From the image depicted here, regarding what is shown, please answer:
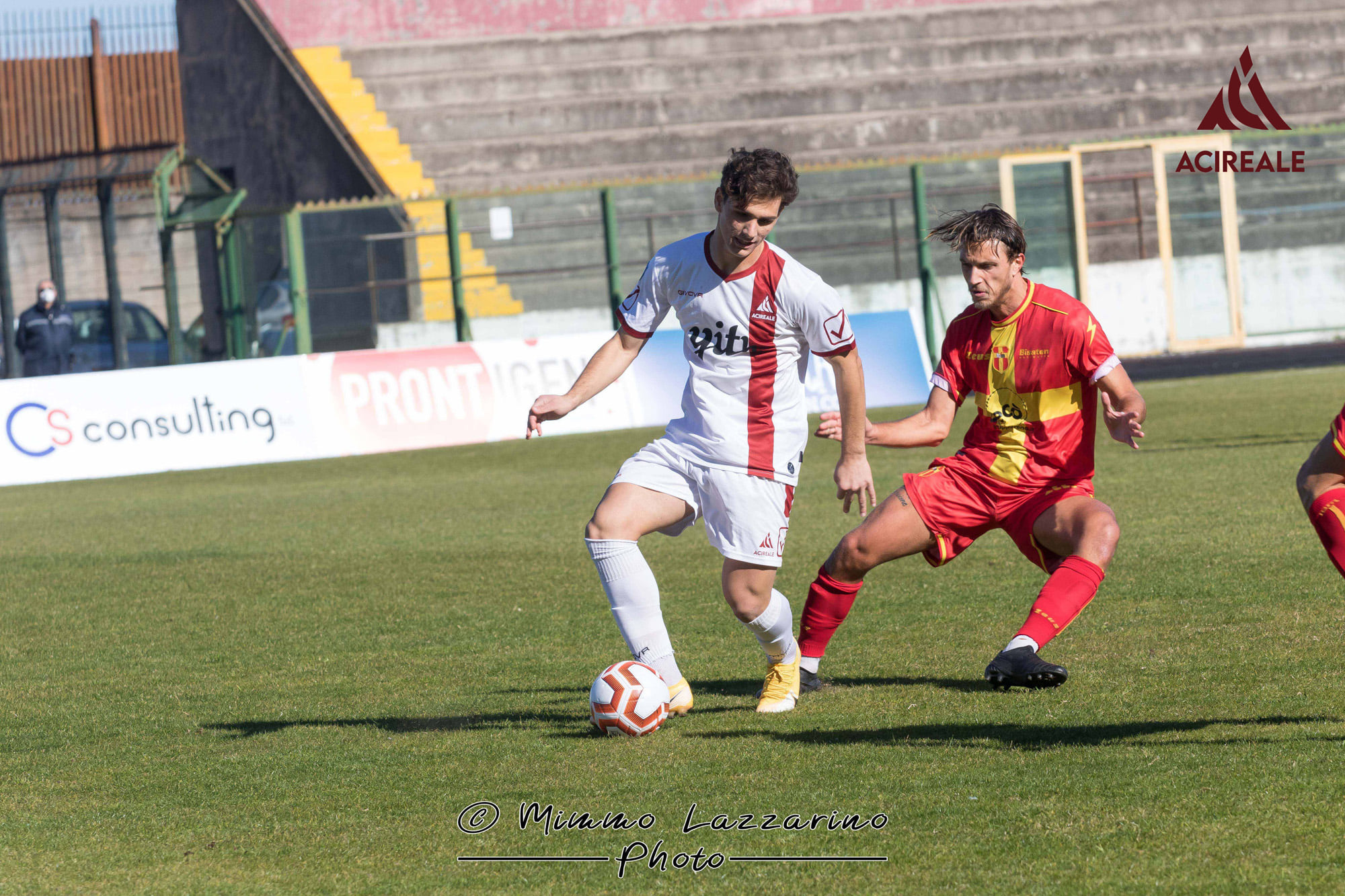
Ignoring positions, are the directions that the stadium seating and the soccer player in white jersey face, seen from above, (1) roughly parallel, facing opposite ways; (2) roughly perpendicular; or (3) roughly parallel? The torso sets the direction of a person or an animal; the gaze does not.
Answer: roughly parallel

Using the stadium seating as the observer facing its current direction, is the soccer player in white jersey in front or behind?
in front

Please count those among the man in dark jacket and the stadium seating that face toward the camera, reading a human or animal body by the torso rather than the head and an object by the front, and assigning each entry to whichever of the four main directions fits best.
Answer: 2

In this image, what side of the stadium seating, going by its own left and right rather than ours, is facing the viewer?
front

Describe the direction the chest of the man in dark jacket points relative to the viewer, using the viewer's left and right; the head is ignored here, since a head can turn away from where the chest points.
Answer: facing the viewer

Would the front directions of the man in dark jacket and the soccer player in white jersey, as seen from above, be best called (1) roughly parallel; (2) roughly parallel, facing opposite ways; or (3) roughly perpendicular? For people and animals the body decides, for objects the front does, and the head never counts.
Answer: roughly parallel

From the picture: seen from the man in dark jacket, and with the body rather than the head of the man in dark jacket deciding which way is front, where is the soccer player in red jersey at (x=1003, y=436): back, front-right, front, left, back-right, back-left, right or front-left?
front

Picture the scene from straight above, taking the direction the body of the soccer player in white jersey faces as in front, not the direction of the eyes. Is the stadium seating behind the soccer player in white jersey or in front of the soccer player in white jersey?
behind

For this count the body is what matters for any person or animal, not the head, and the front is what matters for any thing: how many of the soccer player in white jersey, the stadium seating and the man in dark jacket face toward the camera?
3

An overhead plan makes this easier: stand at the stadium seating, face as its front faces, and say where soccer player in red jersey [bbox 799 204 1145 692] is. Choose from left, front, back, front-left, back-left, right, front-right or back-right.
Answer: front

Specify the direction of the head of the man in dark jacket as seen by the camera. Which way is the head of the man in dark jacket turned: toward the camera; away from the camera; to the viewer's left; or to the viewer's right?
toward the camera

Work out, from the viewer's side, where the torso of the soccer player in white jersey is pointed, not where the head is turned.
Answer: toward the camera
